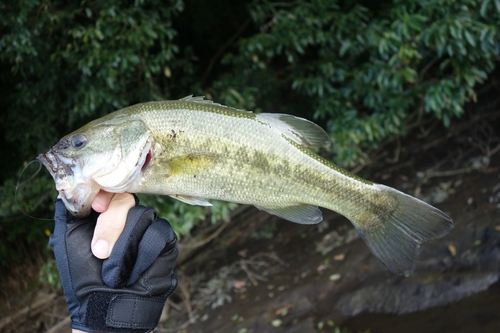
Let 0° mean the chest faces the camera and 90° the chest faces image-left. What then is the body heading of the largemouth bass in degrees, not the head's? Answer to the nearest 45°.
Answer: approximately 90°
